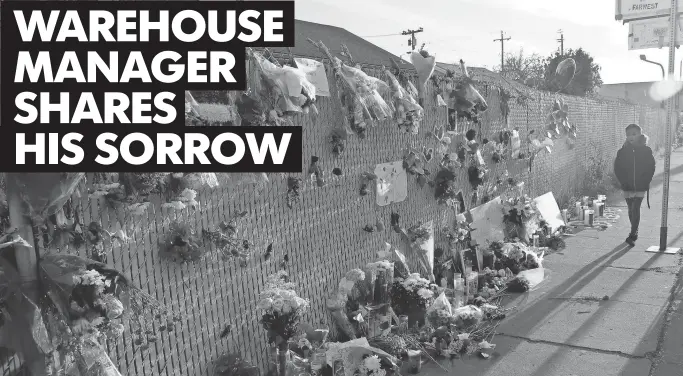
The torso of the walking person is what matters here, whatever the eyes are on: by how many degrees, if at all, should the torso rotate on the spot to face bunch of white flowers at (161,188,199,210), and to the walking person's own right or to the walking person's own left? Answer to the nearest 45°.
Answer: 0° — they already face it

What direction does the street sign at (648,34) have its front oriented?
toward the camera

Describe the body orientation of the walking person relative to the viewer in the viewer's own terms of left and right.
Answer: facing the viewer

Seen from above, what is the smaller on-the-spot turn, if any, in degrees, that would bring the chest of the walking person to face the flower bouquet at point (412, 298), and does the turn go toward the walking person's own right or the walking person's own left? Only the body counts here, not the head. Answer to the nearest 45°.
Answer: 0° — they already face it

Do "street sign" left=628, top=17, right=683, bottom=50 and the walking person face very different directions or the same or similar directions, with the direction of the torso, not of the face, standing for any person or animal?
same or similar directions

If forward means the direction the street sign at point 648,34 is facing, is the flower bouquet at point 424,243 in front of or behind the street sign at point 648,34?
in front

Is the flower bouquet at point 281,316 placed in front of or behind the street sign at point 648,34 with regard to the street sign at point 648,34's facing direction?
in front

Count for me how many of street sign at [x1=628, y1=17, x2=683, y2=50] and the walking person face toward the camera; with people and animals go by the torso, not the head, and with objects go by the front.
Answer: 2
